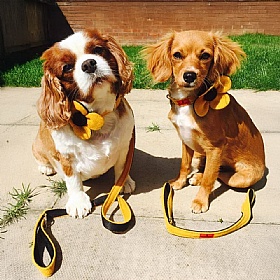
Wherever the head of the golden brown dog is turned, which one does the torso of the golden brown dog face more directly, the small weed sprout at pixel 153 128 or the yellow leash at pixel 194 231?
the yellow leash

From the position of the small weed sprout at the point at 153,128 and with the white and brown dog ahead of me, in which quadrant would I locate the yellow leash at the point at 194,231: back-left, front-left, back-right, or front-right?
front-left

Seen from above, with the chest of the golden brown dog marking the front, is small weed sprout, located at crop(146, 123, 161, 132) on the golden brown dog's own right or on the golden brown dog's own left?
on the golden brown dog's own right

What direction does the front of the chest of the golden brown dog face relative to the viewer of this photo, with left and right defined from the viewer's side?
facing the viewer and to the left of the viewer

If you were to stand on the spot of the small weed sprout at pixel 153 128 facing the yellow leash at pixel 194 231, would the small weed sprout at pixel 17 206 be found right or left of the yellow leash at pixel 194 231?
right

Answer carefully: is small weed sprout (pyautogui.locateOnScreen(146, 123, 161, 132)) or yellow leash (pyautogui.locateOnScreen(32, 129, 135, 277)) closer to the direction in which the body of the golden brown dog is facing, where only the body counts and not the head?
the yellow leash

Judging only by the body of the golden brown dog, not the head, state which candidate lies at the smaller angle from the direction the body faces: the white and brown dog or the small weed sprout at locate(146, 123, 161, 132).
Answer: the white and brown dog
